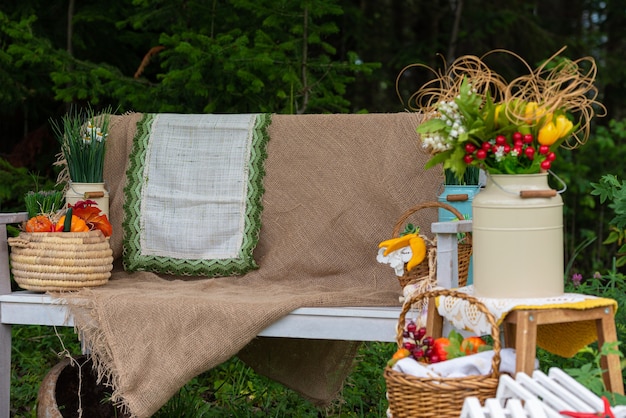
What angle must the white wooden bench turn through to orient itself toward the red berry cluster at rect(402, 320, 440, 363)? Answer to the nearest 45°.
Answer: approximately 45° to its left

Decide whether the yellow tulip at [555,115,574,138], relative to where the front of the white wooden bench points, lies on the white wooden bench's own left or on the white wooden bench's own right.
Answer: on the white wooden bench's own left

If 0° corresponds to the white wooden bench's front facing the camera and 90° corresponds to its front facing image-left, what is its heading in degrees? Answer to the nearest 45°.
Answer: approximately 0°
